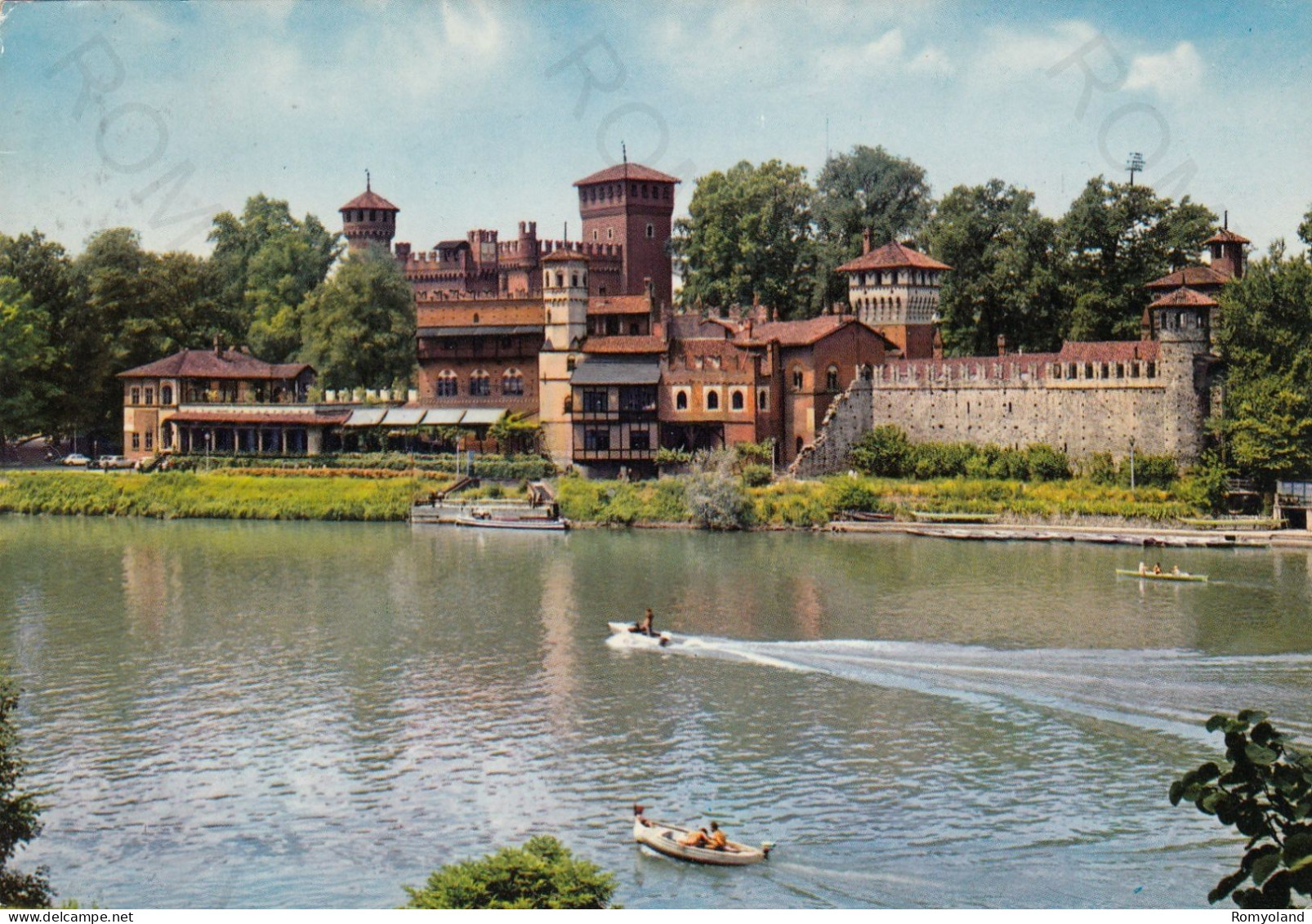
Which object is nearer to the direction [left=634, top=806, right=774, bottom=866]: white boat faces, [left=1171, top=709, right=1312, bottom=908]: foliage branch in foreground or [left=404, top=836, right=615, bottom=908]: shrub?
the shrub

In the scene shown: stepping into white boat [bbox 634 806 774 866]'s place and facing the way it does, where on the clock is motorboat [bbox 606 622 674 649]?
The motorboat is roughly at 3 o'clock from the white boat.

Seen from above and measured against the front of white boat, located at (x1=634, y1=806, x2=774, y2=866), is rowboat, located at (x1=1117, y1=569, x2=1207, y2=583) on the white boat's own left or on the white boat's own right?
on the white boat's own right

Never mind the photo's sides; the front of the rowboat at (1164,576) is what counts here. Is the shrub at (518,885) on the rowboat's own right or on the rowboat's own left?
on the rowboat's own left

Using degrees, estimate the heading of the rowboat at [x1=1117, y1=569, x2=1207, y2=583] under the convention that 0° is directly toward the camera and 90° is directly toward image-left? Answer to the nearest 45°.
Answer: approximately 90°

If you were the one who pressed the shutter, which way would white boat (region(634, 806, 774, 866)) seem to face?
facing to the left of the viewer

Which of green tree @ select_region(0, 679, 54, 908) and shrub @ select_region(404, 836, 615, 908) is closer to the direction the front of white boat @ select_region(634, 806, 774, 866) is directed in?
the green tree
